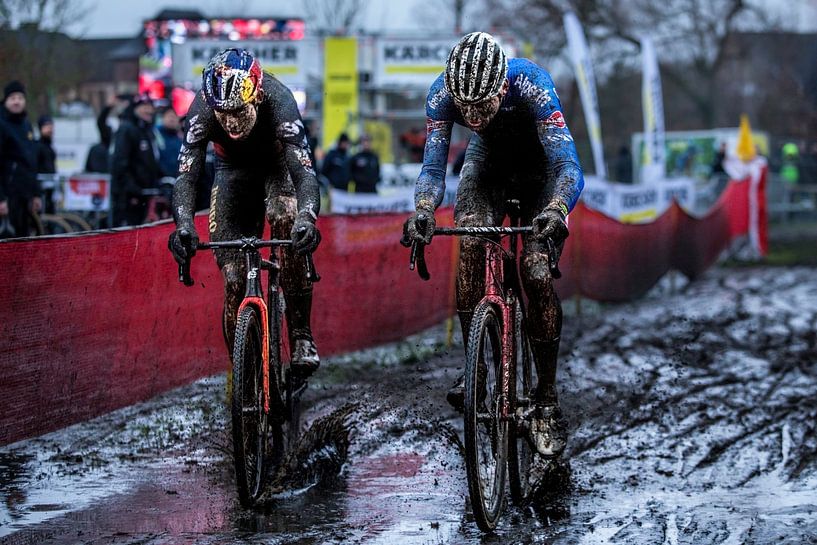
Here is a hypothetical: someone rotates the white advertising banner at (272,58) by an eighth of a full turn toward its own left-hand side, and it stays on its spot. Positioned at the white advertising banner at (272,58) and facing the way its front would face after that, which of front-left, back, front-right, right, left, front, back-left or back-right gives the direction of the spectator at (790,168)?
left

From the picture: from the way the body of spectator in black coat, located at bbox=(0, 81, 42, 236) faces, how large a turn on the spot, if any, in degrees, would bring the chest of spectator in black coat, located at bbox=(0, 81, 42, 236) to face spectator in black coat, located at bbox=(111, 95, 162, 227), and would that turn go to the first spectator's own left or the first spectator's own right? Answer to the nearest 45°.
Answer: approximately 90° to the first spectator's own left

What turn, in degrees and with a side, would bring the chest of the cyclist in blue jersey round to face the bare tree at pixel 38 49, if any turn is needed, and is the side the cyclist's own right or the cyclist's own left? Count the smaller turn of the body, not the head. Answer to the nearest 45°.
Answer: approximately 135° to the cyclist's own right

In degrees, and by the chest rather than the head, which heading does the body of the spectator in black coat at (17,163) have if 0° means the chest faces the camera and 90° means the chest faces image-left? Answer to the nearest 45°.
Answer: approximately 0°

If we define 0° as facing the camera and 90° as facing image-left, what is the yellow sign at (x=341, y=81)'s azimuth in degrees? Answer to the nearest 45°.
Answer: approximately 0°

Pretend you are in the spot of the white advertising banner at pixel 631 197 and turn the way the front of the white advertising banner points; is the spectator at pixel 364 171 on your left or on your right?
on your right

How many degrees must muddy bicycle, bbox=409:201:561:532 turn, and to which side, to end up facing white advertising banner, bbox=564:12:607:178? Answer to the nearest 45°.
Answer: approximately 180°

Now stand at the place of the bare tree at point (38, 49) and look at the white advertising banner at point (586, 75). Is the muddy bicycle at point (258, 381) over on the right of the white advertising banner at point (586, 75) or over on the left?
right

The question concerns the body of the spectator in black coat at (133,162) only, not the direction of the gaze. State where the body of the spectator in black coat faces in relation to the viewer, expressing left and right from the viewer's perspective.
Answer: facing to the right of the viewer

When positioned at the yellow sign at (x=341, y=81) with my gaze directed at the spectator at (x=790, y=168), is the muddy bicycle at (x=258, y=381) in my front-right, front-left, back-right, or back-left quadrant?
back-right
